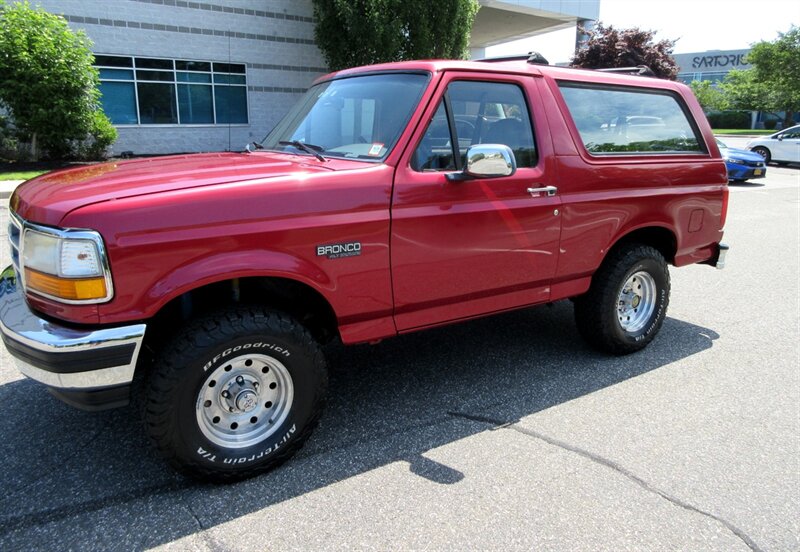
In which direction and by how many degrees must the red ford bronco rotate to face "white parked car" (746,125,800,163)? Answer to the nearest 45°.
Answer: approximately 180°

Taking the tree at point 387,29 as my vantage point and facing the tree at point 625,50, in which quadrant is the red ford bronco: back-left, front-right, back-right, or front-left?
back-right

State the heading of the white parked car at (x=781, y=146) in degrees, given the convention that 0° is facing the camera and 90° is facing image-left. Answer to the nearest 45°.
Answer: approximately 90°

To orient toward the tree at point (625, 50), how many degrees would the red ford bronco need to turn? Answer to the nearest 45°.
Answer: approximately 180°

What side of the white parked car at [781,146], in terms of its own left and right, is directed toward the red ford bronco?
left

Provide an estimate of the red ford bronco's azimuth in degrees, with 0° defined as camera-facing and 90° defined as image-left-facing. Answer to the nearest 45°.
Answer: approximately 45°
